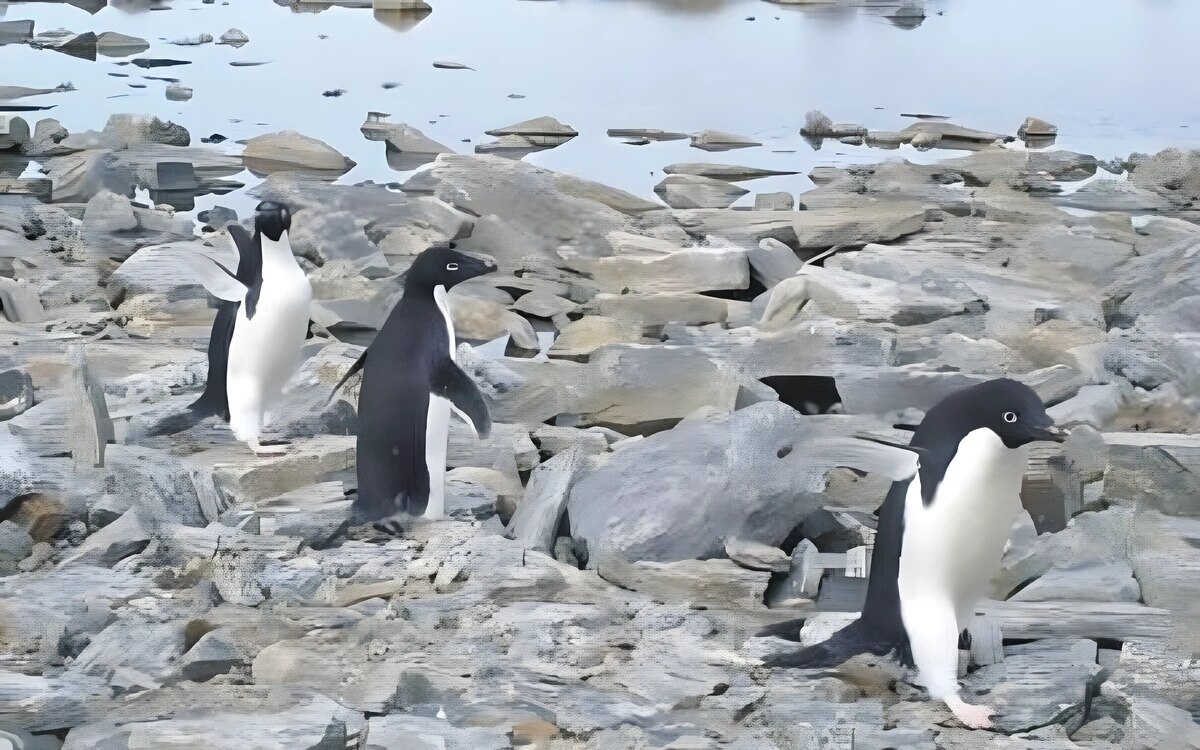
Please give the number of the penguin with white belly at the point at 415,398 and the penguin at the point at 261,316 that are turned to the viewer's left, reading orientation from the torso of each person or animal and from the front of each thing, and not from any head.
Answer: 0

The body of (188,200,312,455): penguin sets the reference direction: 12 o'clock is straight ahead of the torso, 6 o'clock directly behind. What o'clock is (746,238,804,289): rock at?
The rock is roughly at 9 o'clock from the penguin.

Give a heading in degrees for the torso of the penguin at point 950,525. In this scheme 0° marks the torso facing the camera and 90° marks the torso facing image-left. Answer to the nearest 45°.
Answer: approximately 315°

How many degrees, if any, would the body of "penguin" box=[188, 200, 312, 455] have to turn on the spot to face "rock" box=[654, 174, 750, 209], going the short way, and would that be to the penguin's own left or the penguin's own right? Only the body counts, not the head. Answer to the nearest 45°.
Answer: approximately 90° to the penguin's own left

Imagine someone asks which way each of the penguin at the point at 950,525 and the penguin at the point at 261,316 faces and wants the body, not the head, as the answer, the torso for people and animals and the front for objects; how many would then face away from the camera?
0

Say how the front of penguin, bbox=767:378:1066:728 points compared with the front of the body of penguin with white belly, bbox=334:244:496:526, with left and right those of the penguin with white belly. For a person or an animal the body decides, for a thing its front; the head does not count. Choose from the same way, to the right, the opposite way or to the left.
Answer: to the right

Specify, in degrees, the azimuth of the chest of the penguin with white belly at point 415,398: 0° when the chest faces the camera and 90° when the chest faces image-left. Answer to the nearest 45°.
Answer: approximately 225°

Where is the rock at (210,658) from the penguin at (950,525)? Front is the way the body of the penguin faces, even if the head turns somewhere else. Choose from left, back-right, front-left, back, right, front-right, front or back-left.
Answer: back-right

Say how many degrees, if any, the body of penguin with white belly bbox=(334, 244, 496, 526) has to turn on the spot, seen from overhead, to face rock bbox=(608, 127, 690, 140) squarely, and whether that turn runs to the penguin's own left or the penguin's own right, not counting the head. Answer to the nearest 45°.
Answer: approximately 45° to the penguin's own left

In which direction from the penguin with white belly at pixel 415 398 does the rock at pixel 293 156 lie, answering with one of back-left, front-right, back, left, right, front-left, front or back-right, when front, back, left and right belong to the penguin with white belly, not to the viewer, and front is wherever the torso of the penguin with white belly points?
front-left
